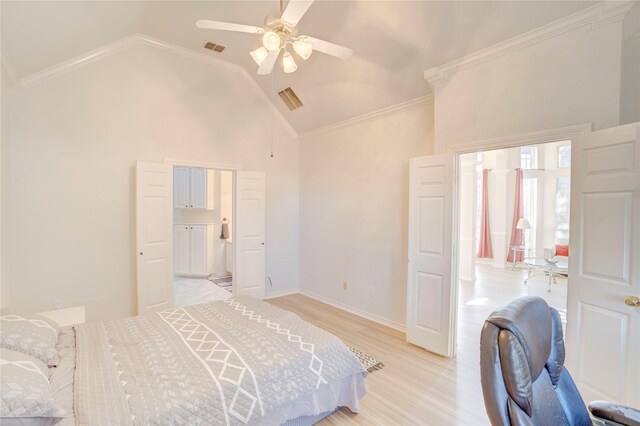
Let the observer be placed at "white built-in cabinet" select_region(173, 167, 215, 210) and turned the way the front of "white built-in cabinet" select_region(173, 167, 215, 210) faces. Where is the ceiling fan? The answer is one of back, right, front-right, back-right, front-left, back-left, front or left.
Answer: front

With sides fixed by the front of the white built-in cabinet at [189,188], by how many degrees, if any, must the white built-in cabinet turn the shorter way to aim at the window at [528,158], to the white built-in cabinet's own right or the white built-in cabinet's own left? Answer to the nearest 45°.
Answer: approximately 90° to the white built-in cabinet's own left

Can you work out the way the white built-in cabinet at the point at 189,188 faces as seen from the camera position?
facing the viewer

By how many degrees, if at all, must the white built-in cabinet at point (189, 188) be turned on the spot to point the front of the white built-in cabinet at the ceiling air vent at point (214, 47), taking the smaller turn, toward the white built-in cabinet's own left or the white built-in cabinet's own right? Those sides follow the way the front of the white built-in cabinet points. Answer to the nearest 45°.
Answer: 0° — it already faces it

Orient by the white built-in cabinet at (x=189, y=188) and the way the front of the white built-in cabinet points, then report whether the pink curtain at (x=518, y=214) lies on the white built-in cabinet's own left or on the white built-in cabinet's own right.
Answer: on the white built-in cabinet's own left

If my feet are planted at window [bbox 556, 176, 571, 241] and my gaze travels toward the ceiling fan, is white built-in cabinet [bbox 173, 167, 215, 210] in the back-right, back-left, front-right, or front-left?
front-right

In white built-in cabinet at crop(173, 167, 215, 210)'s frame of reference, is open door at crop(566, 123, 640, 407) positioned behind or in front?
in front

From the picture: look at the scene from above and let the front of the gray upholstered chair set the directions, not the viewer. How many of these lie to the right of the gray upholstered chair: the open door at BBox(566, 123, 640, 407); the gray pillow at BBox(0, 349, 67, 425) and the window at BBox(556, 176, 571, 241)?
1

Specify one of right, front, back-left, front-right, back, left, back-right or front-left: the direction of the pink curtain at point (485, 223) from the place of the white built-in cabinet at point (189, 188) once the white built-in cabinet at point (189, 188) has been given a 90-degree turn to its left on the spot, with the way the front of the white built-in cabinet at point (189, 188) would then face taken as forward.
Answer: front

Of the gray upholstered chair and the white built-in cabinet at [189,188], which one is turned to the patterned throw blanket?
the white built-in cabinet

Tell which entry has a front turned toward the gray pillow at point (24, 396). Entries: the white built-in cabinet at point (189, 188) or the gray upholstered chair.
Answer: the white built-in cabinet

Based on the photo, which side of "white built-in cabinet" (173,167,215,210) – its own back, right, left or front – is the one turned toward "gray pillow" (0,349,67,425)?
front

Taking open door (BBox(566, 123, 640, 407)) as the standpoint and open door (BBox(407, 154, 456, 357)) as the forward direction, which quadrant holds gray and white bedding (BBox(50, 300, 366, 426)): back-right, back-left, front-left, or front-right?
front-left
